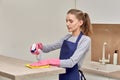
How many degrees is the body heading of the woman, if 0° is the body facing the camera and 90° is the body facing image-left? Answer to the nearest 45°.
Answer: approximately 45°
